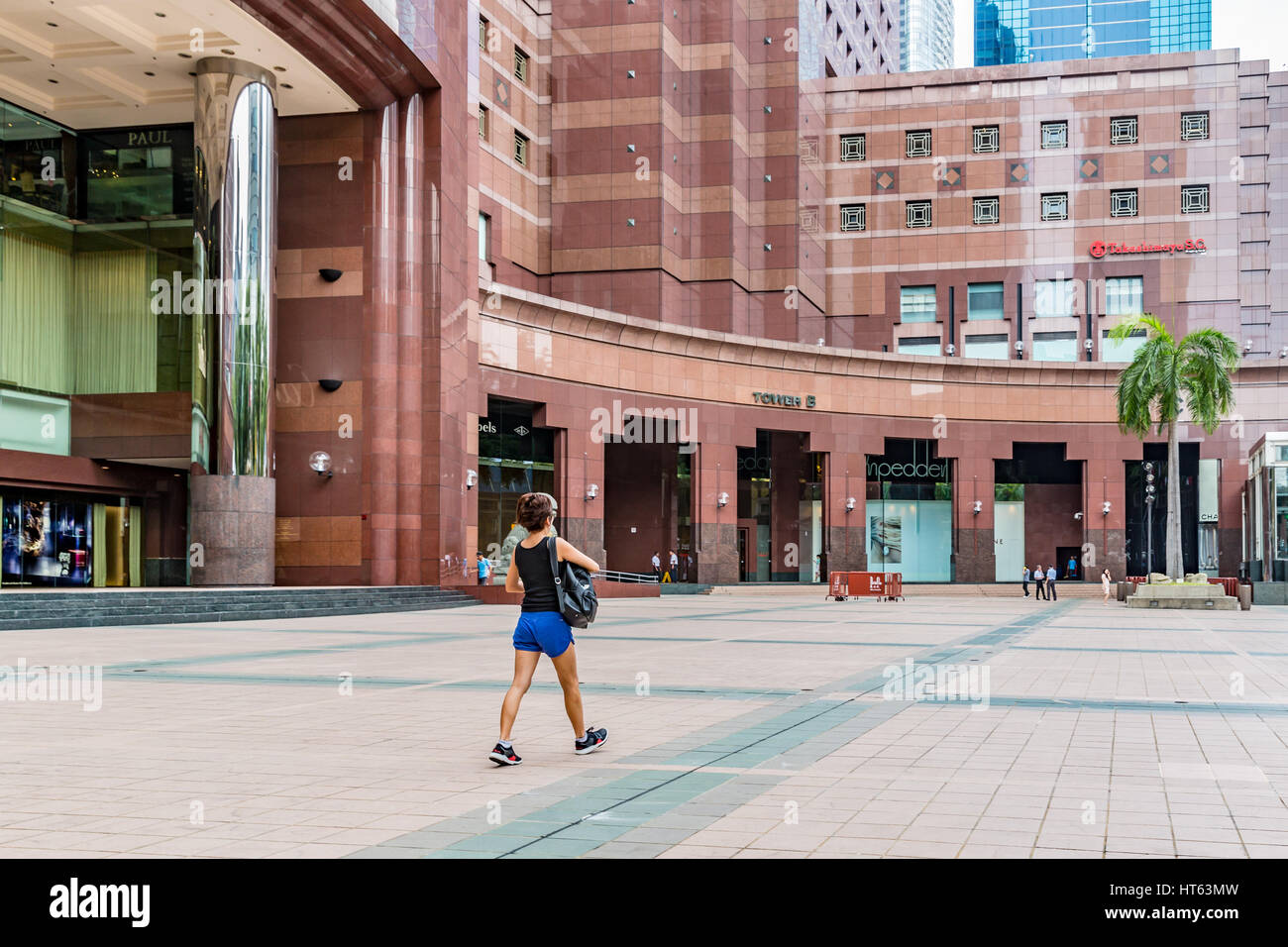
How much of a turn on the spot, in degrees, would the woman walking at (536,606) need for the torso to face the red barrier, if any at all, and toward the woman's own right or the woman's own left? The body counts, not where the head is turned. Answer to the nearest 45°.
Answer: approximately 45° to the woman's own left

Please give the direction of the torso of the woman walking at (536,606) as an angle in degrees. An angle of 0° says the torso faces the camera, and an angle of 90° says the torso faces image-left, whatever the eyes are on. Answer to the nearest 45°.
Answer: approximately 225°

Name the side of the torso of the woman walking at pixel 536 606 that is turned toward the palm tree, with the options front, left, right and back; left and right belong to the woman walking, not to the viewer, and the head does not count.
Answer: front
